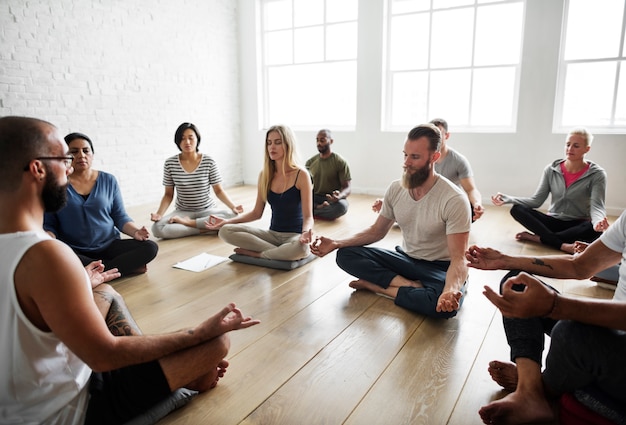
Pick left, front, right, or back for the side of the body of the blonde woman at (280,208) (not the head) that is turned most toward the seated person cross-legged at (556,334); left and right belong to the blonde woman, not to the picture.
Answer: left

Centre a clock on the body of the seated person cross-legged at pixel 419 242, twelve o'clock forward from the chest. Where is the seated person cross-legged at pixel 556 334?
the seated person cross-legged at pixel 556 334 is roughly at 10 o'clock from the seated person cross-legged at pixel 419 242.

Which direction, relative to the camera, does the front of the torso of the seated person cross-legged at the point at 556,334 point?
to the viewer's left

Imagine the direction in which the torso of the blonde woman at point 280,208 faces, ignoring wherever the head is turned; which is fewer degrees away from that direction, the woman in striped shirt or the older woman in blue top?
the older woman in blue top

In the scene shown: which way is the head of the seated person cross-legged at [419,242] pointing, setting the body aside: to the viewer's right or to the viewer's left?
to the viewer's left

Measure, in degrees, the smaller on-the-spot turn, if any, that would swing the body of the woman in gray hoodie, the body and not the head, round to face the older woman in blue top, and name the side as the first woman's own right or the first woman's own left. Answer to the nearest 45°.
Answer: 0° — they already face them

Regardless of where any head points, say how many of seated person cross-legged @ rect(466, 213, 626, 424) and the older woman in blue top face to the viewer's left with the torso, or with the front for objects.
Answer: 1

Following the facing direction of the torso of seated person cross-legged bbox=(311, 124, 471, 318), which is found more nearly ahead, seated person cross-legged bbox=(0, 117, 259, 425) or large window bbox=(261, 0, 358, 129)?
the seated person cross-legged

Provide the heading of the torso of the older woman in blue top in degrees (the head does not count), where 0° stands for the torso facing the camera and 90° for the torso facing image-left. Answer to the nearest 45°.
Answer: approximately 315°

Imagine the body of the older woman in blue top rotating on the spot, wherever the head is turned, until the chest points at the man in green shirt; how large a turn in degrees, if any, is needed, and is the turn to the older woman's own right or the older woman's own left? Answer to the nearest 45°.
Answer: approximately 90° to the older woman's own left

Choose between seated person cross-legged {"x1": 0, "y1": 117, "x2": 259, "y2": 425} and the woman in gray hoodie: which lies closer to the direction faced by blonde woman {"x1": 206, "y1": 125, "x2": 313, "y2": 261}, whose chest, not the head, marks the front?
the seated person cross-legged

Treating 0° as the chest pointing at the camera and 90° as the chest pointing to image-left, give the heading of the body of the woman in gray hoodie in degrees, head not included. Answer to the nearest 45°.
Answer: approximately 45°

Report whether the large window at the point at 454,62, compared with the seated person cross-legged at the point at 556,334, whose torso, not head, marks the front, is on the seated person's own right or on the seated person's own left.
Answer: on the seated person's own right

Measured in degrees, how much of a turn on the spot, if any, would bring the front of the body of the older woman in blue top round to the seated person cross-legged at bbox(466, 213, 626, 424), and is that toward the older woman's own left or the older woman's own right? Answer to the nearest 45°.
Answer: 0° — they already face them

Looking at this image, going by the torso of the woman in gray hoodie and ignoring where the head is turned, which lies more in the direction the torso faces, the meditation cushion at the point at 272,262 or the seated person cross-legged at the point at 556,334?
the meditation cushion

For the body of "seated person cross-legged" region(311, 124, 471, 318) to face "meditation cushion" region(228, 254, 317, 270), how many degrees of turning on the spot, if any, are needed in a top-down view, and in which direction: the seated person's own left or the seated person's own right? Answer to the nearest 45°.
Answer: approximately 90° to the seated person's own right
